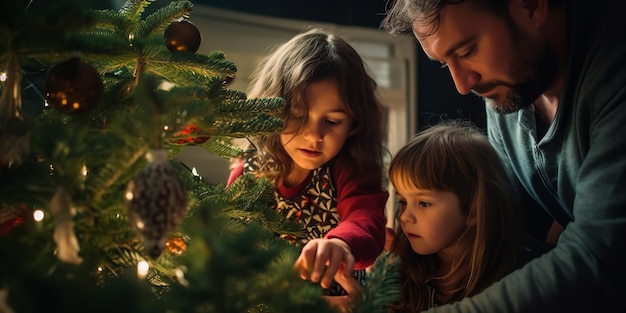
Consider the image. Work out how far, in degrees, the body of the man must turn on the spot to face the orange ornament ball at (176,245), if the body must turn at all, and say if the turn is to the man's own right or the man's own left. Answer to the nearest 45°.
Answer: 0° — they already face it

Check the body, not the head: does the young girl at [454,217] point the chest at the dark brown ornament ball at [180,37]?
yes

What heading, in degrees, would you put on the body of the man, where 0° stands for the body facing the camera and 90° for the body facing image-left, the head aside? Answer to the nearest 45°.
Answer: approximately 45°

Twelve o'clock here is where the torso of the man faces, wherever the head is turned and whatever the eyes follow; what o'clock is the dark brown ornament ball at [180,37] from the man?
The dark brown ornament ball is roughly at 12 o'clock from the man.

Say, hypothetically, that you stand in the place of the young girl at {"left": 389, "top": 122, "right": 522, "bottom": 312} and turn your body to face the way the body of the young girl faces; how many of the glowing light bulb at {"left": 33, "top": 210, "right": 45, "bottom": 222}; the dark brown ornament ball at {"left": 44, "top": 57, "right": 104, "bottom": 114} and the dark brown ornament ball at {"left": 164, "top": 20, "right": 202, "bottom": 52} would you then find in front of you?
3
